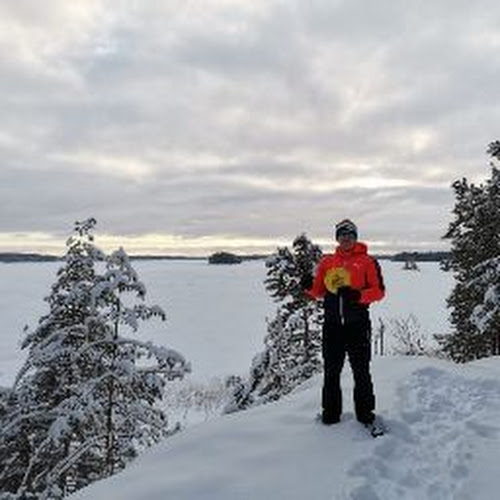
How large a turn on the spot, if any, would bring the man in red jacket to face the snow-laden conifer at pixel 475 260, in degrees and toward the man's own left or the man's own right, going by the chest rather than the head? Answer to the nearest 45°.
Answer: approximately 180°

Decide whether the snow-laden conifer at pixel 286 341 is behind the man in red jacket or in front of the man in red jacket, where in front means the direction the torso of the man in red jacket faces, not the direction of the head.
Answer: behind

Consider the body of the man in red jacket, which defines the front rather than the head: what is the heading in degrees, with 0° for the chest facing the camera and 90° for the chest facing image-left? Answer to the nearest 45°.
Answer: approximately 0°

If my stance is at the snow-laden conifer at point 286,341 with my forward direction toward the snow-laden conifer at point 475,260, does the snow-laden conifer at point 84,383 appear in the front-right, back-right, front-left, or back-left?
back-right

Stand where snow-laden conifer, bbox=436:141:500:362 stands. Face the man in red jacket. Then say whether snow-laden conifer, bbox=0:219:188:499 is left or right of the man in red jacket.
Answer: right
